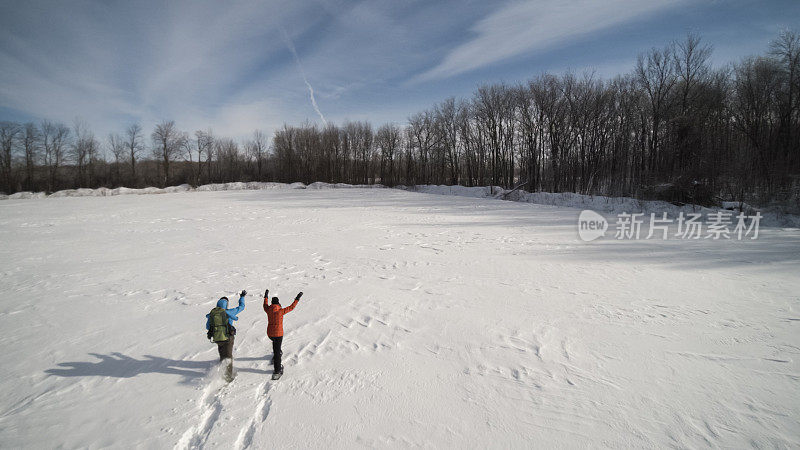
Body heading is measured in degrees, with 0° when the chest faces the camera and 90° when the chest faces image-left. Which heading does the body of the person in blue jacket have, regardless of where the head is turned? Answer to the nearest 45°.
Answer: approximately 225°
